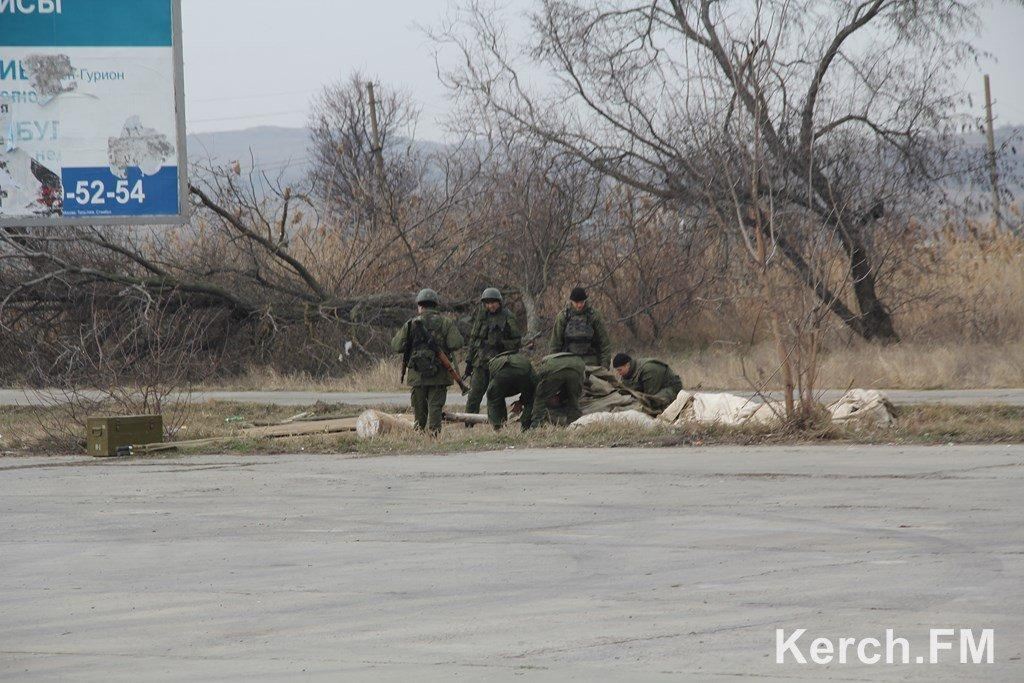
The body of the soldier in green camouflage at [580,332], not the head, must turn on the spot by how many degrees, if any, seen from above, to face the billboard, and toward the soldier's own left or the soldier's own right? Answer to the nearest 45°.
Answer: approximately 45° to the soldier's own right

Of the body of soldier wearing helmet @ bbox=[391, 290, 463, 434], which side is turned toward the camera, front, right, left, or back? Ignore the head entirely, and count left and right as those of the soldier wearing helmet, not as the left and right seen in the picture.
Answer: back

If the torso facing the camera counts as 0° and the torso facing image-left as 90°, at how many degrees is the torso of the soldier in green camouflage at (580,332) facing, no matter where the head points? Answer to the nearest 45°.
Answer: approximately 0°

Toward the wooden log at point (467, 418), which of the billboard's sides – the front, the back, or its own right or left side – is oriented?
left

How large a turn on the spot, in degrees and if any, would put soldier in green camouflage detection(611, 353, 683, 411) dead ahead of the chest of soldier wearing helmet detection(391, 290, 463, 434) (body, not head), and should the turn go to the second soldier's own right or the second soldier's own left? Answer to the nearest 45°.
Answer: approximately 90° to the second soldier's own right

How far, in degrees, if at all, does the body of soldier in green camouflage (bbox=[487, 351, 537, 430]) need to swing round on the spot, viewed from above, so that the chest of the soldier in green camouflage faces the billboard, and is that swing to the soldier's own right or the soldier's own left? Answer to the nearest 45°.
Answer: approximately 90° to the soldier's own left

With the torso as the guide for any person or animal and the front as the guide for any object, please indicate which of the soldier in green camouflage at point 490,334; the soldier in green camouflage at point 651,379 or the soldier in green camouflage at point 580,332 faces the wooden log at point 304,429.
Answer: the soldier in green camouflage at point 651,379

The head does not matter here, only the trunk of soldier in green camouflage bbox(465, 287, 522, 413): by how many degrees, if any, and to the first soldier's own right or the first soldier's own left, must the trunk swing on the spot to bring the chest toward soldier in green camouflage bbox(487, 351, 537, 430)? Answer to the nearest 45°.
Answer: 0° — they already face them

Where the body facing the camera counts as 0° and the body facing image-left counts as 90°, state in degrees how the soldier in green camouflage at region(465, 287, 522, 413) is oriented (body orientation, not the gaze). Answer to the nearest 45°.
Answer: approximately 0°

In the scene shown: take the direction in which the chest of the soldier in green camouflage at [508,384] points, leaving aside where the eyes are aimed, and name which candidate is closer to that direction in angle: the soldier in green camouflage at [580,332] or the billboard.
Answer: the soldier in green camouflage

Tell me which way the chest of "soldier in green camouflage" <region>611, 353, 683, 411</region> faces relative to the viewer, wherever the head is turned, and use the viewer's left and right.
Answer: facing to the left of the viewer

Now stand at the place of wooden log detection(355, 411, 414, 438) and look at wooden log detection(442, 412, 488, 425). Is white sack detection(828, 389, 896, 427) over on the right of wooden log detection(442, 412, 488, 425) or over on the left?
right

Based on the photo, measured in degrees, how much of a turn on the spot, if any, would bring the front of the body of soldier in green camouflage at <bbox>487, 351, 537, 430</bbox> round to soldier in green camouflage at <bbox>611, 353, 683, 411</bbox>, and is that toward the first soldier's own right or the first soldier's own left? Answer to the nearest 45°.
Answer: approximately 45° to the first soldier's own right
